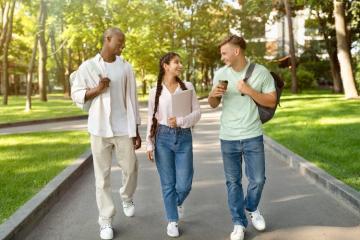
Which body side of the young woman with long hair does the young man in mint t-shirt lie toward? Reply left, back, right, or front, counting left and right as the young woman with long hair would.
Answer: left

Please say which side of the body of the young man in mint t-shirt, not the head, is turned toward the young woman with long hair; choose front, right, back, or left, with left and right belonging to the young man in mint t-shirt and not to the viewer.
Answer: right

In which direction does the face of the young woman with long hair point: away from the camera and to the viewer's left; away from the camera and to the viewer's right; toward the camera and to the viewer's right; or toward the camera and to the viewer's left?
toward the camera and to the viewer's right

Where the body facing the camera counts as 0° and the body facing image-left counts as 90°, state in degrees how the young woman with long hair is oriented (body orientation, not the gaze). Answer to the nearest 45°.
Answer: approximately 0°

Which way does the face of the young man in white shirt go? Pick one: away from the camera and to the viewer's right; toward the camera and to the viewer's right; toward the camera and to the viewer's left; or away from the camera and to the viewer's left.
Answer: toward the camera and to the viewer's right

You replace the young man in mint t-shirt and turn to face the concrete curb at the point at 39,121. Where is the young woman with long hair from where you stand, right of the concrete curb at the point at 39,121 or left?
left

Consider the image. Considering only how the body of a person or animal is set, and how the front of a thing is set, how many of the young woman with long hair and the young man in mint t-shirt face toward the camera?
2

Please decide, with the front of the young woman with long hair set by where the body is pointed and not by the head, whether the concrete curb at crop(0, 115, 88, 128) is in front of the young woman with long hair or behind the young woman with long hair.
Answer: behind

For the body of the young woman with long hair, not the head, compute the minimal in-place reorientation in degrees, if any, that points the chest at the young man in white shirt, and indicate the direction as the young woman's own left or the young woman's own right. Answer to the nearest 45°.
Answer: approximately 90° to the young woman's own right
